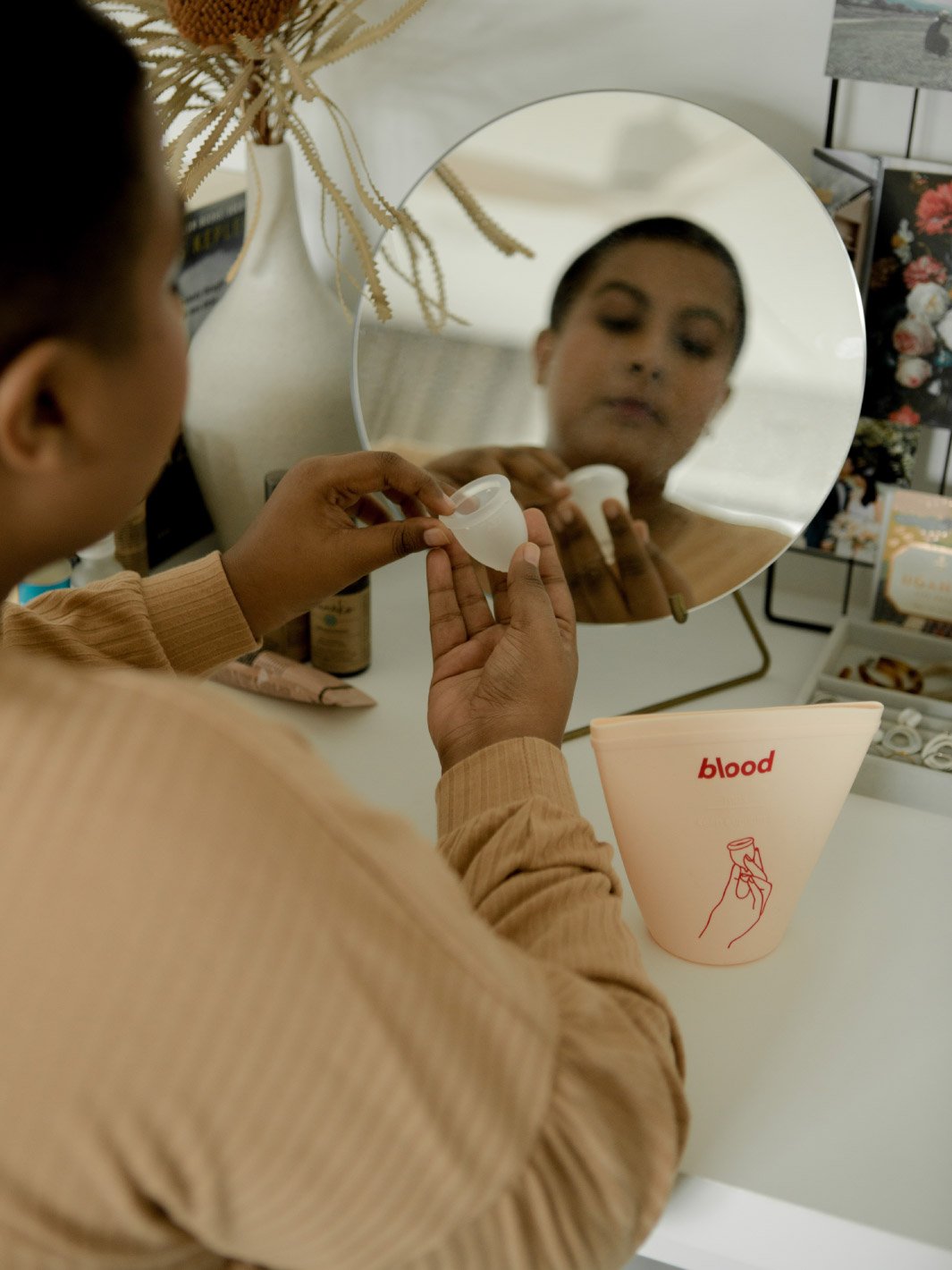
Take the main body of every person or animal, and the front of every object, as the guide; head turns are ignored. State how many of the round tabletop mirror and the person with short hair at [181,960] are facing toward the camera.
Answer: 1

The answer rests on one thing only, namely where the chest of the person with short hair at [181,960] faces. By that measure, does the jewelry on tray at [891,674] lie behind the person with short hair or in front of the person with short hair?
in front

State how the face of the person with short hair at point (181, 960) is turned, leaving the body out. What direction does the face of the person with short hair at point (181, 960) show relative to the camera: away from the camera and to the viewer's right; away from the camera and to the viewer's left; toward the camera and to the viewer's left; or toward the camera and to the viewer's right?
away from the camera and to the viewer's right

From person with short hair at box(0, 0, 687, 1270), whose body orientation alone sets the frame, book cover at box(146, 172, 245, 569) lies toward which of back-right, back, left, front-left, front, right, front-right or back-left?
front-left

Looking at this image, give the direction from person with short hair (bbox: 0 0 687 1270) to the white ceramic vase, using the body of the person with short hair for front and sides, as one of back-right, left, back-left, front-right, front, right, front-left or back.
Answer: front-left

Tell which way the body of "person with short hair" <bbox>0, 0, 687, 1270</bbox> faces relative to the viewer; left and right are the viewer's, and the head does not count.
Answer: facing away from the viewer and to the right of the viewer

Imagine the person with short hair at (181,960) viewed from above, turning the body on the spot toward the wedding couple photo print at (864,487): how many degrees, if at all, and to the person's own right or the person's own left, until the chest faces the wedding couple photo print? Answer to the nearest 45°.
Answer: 0° — they already face it

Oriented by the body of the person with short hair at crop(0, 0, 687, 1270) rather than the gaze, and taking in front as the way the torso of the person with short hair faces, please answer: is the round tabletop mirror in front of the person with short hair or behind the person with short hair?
in front

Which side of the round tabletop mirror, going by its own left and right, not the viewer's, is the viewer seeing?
front

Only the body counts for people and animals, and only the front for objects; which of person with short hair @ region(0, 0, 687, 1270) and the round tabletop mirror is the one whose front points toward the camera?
the round tabletop mirror
